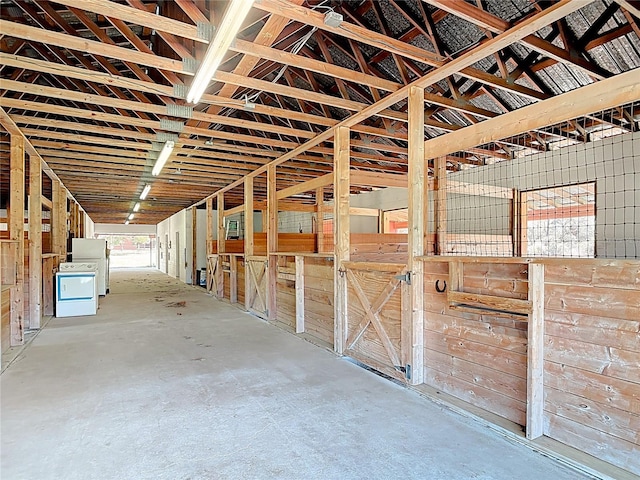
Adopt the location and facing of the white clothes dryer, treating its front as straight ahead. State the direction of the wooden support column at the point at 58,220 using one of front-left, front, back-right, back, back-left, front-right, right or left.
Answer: back

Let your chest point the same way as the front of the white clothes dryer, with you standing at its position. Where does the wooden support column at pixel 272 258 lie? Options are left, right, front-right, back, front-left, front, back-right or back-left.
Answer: front-left

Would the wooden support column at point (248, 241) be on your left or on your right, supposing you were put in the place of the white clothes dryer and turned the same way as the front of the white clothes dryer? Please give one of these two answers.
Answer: on your left

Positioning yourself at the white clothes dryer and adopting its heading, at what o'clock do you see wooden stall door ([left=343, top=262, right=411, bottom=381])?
The wooden stall door is roughly at 11 o'clock from the white clothes dryer.

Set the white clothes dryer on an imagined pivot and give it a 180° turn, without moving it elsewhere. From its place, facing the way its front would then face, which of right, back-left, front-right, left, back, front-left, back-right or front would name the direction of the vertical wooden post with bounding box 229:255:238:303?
right

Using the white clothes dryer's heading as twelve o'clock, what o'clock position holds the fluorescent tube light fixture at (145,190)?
The fluorescent tube light fixture is roughly at 7 o'clock from the white clothes dryer.

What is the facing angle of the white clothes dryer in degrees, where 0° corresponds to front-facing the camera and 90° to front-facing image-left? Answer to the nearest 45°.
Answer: approximately 0°

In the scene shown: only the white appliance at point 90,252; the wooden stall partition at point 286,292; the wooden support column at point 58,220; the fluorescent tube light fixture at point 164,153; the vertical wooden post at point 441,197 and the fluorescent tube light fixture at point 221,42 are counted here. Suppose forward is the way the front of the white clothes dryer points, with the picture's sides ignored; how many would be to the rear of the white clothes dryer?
2

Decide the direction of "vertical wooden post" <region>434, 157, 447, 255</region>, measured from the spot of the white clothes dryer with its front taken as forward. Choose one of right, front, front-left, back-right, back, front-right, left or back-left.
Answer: front-left

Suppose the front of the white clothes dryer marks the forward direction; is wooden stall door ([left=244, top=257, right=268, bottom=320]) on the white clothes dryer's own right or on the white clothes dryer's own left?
on the white clothes dryer's own left

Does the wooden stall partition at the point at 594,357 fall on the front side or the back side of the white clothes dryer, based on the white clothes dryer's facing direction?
on the front side
